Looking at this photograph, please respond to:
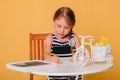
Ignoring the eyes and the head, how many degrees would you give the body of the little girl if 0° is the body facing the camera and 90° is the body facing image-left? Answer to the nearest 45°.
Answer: approximately 0°
